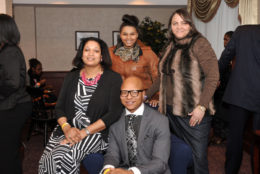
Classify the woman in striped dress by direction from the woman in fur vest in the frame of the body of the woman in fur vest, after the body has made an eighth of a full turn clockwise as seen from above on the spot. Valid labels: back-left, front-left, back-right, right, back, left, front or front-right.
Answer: front

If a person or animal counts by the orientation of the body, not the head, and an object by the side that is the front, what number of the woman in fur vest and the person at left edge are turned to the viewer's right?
0

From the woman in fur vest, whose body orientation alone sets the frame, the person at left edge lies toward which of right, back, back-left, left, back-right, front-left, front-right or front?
front-right

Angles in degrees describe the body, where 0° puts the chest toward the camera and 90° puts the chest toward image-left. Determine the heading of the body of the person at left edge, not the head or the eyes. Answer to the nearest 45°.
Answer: approximately 135°

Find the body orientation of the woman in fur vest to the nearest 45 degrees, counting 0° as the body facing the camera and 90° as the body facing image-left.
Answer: approximately 45°
